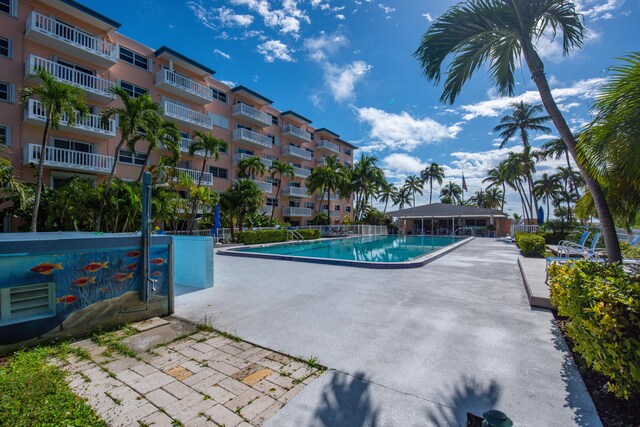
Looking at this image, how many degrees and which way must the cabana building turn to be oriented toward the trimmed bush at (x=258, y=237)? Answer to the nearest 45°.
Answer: approximately 45° to its right

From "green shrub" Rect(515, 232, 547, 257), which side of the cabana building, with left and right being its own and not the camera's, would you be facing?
front

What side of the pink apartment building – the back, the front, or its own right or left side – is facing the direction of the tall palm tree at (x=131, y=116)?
front

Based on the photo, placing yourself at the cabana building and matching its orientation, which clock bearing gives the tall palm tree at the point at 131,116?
The tall palm tree is roughly at 1 o'clock from the cabana building.

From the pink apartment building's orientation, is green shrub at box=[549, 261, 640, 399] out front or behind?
out front

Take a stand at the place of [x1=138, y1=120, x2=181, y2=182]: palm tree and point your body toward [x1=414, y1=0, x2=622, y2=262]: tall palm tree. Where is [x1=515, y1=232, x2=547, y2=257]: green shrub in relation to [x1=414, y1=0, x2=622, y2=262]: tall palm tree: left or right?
left

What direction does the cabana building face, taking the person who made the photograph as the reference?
facing the viewer

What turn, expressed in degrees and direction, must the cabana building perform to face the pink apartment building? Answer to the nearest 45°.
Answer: approximately 45° to its right

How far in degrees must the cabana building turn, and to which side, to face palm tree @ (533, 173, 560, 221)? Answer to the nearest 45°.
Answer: approximately 135° to its left

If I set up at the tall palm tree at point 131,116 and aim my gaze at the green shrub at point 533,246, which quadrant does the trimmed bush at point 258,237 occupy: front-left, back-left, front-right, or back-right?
front-left

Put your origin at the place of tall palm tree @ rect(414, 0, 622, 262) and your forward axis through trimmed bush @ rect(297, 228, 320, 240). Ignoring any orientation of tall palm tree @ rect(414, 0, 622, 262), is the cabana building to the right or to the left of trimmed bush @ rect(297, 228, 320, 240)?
right

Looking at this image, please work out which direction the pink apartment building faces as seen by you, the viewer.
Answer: facing the viewer and to the right of the viewer

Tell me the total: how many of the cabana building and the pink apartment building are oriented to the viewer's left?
0

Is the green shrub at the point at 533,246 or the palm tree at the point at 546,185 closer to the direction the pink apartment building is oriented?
the green shrub

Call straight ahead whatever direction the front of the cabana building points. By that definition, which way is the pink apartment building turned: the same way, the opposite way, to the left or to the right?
to the left
